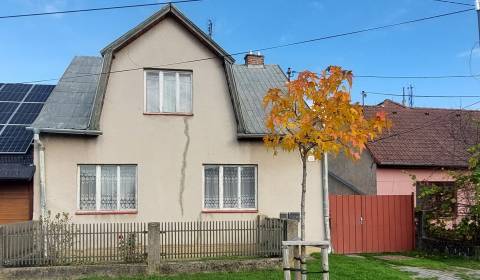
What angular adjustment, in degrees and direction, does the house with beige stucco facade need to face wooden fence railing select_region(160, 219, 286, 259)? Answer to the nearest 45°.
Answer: approximately 45° to its left

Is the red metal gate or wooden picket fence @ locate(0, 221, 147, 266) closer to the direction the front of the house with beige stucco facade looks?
the wooden picket fence

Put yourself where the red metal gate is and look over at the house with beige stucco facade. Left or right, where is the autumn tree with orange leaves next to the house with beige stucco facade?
left

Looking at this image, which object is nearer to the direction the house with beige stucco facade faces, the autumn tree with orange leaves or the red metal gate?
the autumn tree with orange leaves

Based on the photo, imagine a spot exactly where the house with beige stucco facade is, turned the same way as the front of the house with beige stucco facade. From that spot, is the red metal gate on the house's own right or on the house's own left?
on the house's own left

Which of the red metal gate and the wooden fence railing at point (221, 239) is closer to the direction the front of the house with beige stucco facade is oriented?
the wooden fence railing

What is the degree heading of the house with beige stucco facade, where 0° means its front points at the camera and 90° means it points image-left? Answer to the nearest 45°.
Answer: approximately 0°
